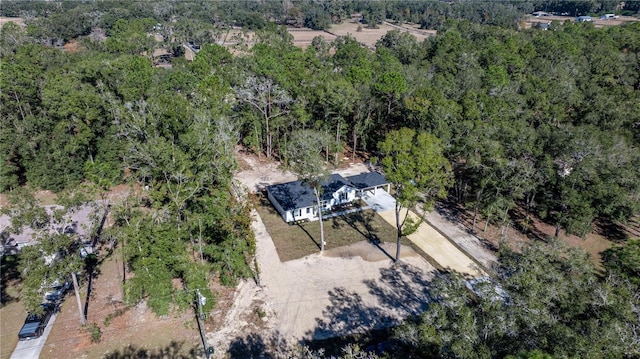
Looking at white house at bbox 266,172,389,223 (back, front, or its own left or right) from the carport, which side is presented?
left

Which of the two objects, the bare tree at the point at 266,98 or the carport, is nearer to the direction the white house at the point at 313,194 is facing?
the carport

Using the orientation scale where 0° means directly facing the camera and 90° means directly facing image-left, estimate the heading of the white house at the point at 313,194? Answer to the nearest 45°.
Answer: approximately 315°

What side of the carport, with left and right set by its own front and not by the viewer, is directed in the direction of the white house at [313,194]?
right

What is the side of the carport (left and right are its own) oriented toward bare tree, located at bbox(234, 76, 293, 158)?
back
